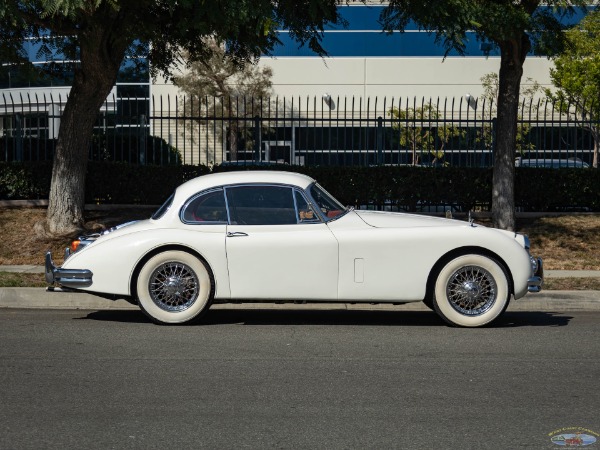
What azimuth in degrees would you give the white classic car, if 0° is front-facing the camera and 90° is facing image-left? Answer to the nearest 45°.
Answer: approximately 270°
